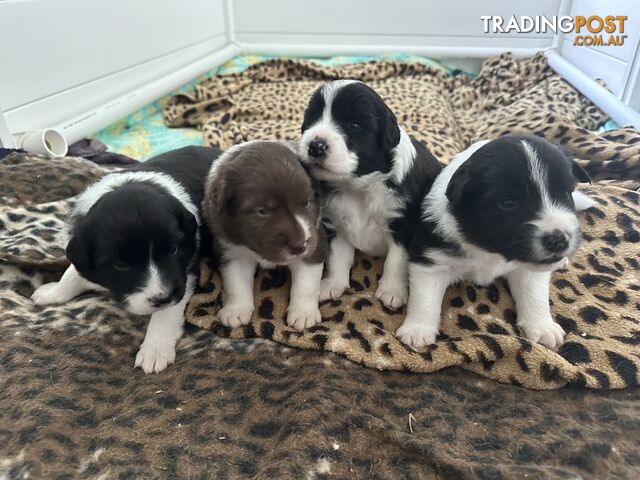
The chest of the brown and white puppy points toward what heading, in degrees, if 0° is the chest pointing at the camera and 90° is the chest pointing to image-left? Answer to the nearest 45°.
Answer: approximately 0°

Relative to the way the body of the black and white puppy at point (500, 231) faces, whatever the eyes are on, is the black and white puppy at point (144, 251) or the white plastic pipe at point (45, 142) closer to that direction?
the black and white puppy

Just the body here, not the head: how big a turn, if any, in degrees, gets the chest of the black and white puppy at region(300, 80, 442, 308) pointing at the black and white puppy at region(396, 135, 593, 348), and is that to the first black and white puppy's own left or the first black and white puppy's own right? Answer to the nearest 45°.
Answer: approximately 90° to the first black and white puppy's own left

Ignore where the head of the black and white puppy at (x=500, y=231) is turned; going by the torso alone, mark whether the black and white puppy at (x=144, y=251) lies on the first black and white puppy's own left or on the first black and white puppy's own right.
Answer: on the first black and white puppy's own right

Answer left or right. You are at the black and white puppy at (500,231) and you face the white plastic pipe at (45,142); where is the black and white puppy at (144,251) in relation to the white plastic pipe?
left

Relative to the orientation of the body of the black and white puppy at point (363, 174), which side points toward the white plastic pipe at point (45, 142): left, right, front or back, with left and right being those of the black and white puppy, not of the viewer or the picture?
right
